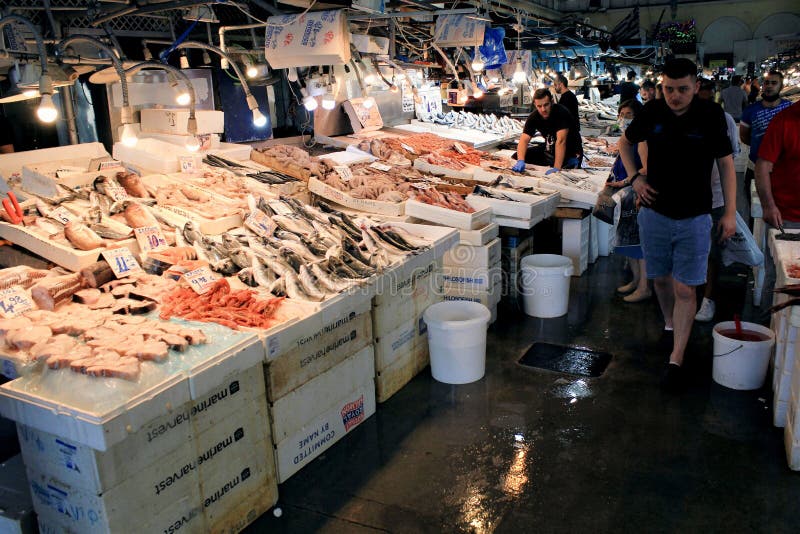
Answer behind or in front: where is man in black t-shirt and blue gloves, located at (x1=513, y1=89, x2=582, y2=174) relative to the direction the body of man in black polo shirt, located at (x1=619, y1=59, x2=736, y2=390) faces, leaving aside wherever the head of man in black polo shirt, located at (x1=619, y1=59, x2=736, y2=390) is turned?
behind

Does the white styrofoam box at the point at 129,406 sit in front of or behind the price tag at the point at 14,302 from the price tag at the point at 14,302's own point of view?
in front

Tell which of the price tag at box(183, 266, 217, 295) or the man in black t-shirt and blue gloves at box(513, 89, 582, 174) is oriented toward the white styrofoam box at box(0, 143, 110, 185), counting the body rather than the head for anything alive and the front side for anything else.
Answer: the man in black t-shirt and blue gloves

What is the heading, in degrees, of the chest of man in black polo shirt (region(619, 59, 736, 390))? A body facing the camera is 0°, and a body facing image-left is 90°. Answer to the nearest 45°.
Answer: approximately 0°

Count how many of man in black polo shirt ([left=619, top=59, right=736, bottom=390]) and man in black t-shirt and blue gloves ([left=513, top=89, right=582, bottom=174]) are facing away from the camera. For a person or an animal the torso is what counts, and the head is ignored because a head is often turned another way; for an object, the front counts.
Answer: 0

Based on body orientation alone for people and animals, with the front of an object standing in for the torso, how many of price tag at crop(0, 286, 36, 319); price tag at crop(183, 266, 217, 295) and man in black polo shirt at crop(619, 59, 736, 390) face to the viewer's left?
0

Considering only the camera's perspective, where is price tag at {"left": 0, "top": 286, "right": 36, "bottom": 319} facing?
facing the viewer and to the right of the viewer

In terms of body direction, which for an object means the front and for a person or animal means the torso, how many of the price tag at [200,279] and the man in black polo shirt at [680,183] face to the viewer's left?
0

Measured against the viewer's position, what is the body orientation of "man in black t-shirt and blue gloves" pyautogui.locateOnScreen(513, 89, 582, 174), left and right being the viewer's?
facing the viewer and to the left of the viewer

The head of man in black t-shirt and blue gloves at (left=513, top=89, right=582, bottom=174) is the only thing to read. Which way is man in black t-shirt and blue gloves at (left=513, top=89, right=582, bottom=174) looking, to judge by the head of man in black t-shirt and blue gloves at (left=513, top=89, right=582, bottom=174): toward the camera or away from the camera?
toward the camera

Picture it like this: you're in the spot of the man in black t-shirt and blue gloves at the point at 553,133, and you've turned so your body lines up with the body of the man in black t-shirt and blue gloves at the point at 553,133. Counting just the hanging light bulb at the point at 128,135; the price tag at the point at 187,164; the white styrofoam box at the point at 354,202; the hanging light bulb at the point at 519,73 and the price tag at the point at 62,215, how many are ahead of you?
4

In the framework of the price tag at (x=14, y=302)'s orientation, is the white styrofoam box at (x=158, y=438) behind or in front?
in front

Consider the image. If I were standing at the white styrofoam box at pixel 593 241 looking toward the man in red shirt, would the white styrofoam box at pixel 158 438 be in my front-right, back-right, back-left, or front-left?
front-right

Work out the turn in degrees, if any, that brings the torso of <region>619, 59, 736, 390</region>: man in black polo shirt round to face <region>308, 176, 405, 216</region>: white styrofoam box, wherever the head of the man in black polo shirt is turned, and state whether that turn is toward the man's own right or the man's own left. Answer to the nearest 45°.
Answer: approximately 90° to the man's own right

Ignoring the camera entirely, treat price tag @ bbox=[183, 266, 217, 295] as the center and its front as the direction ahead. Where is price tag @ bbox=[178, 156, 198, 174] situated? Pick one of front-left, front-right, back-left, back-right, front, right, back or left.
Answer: back-left
